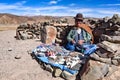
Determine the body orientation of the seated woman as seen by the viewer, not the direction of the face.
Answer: toward the camera
